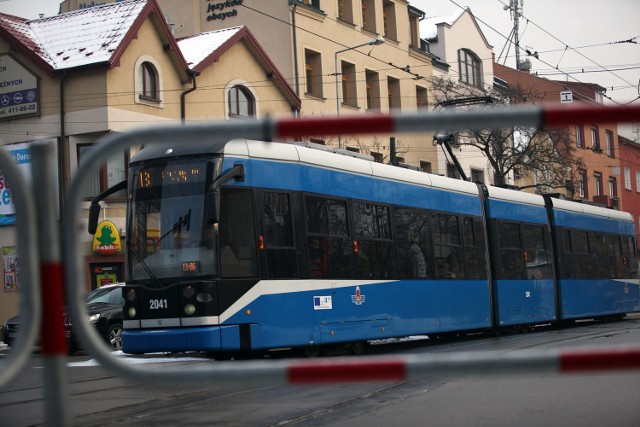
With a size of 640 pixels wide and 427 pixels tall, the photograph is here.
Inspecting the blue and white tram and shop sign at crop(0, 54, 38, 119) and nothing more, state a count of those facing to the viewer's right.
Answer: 0

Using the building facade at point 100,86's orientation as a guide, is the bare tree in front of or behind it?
behind

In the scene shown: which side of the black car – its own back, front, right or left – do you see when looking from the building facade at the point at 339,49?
back

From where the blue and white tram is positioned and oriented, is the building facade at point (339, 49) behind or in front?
behind

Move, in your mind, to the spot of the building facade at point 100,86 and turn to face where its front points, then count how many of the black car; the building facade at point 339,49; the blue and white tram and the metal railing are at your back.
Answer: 1

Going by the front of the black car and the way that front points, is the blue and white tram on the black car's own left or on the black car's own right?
on the black car's own left
